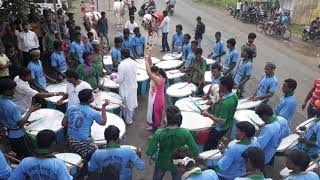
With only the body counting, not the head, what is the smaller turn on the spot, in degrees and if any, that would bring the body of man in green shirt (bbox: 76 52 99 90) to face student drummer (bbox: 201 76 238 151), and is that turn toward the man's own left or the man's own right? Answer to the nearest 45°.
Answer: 0° — they already face them

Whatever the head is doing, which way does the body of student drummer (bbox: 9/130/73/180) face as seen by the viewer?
away from the camera

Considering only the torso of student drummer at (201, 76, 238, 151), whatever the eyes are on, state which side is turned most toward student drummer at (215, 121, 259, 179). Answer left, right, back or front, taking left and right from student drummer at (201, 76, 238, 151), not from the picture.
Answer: left

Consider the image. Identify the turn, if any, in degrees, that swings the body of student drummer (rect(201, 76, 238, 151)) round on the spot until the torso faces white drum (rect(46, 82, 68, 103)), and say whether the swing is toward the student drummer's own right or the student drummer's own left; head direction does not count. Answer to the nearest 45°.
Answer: approximately 45° to the student drummer's own right

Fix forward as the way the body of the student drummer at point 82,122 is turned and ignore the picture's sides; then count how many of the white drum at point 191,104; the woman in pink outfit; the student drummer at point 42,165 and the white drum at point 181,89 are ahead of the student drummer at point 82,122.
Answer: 3

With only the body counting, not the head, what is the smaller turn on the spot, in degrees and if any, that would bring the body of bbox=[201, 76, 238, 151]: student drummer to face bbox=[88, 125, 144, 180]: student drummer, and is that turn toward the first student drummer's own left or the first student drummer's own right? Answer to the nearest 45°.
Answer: approximately 45° to the first student drummer's own left

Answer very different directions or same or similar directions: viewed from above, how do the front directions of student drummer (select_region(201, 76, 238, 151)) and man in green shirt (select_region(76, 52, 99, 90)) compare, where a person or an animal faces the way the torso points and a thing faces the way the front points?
very different directions

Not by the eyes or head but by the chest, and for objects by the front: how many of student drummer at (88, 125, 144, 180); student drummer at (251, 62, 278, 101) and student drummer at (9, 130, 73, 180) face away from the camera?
2

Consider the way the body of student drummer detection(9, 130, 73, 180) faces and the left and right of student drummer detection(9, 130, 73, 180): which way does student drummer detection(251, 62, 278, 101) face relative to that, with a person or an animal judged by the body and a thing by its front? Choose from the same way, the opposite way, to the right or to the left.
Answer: to the left

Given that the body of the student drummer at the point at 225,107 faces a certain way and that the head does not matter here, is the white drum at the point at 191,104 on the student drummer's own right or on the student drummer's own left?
on the student drummer's own right

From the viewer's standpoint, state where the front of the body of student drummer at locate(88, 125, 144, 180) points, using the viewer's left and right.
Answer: facing away from the viewer

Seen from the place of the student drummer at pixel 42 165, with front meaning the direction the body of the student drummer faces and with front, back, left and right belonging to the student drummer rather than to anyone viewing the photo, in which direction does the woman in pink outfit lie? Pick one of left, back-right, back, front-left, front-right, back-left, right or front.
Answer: front-right

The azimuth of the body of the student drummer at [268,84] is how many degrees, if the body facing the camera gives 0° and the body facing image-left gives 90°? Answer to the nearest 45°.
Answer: approximately 45°

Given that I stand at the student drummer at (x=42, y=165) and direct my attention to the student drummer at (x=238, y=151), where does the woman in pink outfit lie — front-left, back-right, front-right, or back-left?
front-left

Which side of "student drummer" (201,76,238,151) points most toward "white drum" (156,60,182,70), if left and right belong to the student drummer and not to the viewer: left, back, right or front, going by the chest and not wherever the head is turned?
right

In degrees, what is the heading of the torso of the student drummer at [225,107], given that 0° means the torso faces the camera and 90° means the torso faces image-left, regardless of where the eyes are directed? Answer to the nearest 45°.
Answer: approximately 90°

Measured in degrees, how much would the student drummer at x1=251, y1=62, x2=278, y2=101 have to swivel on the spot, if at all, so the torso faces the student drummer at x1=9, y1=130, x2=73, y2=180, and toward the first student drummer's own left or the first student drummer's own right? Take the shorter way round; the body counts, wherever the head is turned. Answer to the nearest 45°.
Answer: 0° — they already face them
